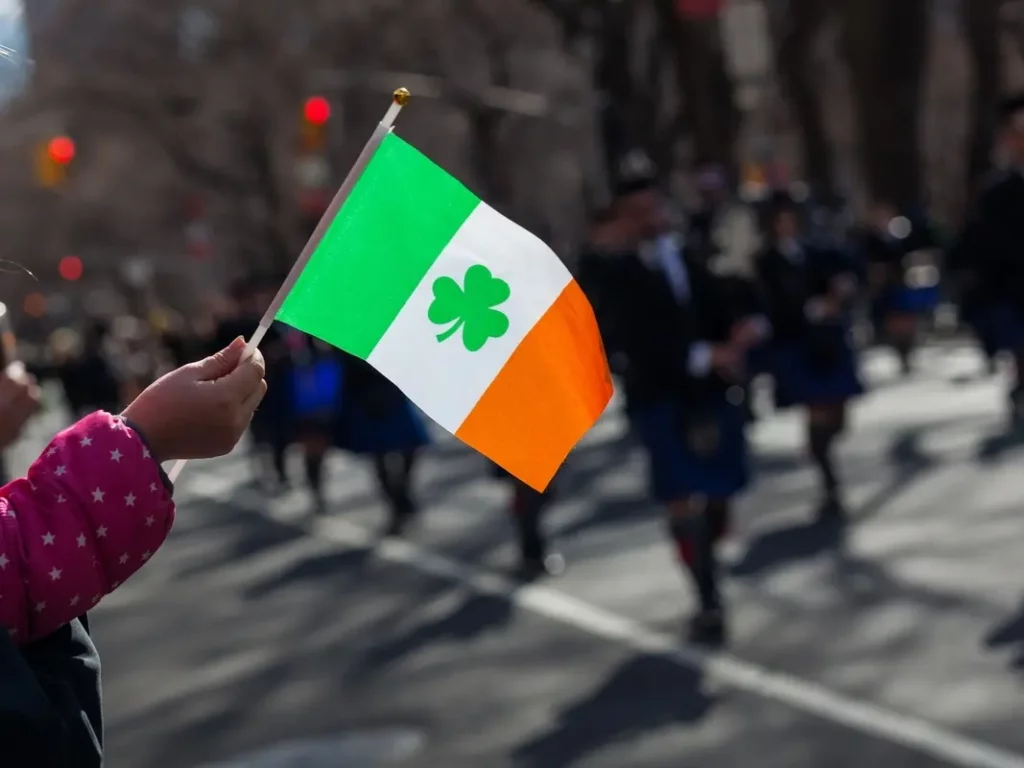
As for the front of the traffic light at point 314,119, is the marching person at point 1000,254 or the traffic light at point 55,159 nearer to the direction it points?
the marching person

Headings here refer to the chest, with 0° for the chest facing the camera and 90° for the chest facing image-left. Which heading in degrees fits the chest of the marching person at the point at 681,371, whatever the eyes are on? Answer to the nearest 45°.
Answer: approximately 315°

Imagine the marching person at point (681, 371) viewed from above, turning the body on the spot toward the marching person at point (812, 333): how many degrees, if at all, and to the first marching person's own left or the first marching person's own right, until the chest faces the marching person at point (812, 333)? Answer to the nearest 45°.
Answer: approximately 135° to the first marching person's own left

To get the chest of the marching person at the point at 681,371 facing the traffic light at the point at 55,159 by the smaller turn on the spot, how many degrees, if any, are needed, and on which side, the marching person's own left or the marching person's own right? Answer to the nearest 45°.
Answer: approximately 180°

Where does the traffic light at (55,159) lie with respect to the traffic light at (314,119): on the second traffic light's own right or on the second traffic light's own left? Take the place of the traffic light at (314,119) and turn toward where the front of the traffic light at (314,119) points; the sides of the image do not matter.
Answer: on the second traffic light's own right

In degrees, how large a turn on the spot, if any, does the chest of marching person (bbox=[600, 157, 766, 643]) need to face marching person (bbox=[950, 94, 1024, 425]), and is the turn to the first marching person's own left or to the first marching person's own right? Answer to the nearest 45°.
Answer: approximately 90° to the first marching person's own left

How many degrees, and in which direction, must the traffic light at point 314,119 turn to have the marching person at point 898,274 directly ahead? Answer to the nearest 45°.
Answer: approximately 45° to its left

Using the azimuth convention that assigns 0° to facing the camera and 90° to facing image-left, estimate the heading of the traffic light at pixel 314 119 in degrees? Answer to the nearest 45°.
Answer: approximately 0°
